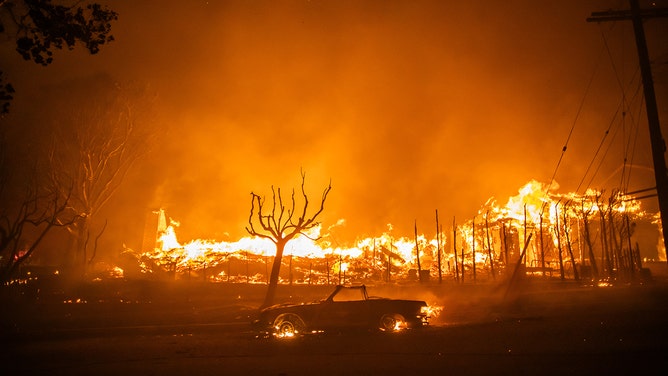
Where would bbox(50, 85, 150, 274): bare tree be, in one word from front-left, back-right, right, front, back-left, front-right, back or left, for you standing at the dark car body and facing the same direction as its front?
front-right

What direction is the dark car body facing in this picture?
to the viewer's left

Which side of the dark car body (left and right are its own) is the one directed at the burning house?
right
